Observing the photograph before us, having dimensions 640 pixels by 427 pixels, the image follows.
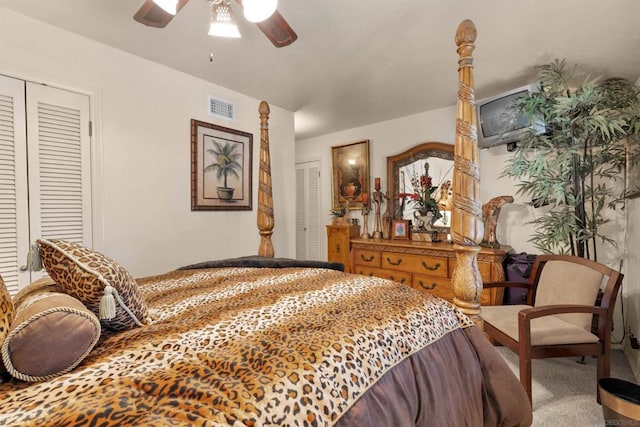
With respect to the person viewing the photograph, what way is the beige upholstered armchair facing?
facing the viewer and to the left of the viewer

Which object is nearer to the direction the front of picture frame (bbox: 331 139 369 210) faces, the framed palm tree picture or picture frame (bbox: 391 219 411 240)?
the framed palm tree picture

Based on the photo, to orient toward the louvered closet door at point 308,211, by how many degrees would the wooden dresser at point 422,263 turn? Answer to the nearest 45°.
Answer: approximately 90° to its right

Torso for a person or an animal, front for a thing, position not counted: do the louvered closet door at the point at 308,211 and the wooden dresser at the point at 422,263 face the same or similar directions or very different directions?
same or similar directions

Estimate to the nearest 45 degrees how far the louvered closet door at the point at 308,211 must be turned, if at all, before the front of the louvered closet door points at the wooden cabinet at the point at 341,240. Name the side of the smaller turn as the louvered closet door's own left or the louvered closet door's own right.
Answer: approximately 90° to the louvered closet door's own left

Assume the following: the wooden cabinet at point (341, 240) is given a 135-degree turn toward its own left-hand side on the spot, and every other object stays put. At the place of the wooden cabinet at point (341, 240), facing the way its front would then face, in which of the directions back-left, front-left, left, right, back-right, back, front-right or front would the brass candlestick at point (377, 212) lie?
front

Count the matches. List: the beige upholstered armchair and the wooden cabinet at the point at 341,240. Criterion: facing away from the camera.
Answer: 0

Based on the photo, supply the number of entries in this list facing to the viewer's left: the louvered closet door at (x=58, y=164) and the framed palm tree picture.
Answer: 0

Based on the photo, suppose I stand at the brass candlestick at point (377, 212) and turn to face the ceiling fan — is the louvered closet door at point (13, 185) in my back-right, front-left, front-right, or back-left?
front-right

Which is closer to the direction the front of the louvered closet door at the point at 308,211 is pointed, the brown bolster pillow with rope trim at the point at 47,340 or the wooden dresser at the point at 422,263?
the brown bolster pillow with rope trim

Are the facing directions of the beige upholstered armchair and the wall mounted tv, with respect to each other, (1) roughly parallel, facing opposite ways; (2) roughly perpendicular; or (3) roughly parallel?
roughly parallel

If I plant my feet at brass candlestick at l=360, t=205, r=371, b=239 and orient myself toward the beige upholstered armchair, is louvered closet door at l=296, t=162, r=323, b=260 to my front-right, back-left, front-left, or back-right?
back-right

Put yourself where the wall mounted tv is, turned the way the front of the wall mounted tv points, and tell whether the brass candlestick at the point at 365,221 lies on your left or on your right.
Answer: on your right

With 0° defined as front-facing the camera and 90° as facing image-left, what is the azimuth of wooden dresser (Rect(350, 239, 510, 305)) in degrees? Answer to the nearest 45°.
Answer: approximately 45°

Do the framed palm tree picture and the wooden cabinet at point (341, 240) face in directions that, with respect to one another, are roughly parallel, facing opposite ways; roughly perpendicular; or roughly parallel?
roughly perpendicular

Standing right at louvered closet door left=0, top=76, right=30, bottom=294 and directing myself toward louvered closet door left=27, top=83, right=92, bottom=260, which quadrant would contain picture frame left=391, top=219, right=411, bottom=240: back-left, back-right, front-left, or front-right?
front-right

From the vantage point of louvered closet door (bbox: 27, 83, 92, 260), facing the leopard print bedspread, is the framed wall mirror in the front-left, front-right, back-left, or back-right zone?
front-left

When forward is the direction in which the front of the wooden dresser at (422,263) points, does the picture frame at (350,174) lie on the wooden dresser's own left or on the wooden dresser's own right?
on the wooden dresser's own right
